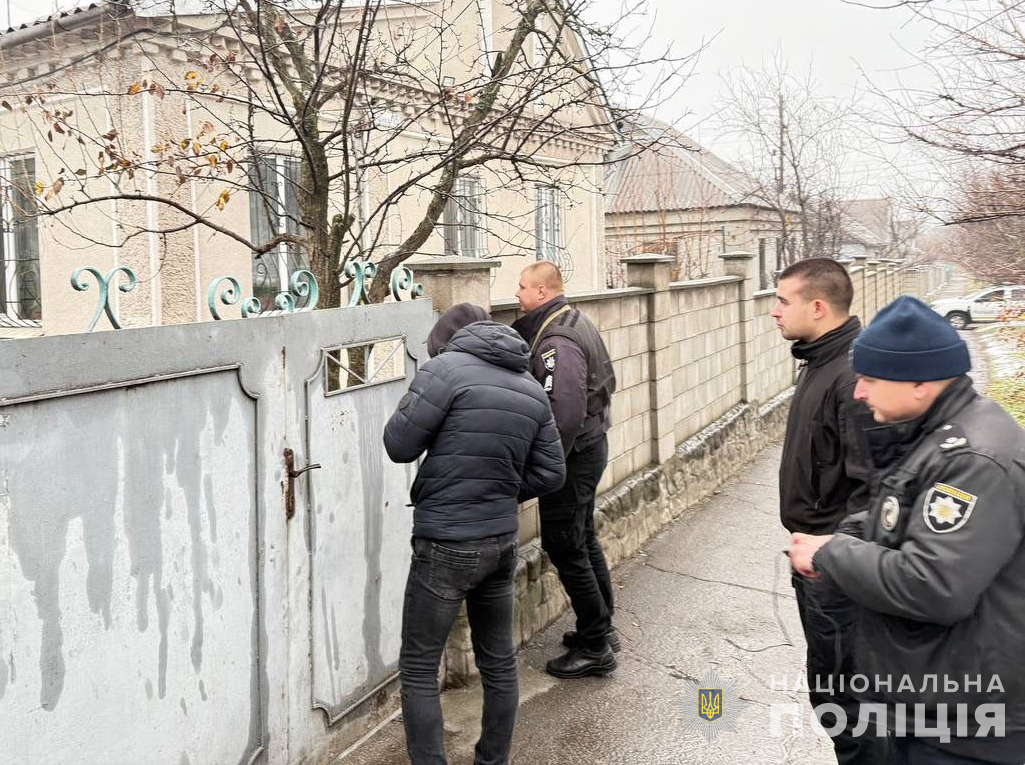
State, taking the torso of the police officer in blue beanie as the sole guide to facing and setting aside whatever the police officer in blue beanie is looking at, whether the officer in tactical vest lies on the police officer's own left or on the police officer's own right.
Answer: on the police officer's own right

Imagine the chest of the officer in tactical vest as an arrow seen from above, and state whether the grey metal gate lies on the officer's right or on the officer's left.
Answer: on the officer's left

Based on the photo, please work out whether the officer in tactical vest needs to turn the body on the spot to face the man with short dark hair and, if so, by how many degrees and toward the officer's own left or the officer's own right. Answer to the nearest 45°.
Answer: approximately 135° to the officer's own left

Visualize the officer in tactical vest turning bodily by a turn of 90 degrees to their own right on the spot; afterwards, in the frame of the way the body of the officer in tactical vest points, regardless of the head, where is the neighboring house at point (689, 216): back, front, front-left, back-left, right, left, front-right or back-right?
front

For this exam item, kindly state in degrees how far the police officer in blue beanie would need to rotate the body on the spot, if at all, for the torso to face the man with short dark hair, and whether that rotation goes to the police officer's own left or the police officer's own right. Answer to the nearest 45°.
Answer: approximately 90° to the police officer's own right

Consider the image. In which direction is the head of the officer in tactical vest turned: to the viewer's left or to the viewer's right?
to the viewer's left

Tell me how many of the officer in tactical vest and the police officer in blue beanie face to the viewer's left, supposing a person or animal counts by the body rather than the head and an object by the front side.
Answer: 2

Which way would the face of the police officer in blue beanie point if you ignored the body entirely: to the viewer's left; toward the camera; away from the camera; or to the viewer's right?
to the viewer's left

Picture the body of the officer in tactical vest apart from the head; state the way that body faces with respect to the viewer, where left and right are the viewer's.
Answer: facing to the left of the viewer

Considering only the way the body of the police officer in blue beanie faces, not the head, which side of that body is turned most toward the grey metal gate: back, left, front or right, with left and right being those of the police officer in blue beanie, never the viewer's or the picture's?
front

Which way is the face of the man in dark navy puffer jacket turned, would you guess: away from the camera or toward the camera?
away from the camera

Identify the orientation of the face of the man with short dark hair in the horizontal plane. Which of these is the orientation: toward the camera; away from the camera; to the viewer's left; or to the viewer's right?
to the viewer's left

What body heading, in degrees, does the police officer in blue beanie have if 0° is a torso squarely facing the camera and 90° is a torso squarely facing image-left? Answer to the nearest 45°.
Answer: approximately 90°
